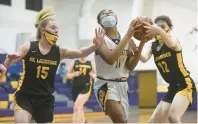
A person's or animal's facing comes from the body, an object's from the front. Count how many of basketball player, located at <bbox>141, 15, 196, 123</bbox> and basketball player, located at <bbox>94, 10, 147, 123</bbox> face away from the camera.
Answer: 0

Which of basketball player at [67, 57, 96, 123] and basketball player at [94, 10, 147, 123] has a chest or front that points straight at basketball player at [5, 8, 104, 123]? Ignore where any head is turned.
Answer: basketball player at [67, 57, 96, 123]

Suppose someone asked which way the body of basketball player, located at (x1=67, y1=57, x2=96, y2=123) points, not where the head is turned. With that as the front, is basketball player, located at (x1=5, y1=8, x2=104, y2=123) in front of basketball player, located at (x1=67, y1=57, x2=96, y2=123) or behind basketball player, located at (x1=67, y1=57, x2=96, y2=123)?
in front

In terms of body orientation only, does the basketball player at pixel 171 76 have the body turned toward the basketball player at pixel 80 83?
no

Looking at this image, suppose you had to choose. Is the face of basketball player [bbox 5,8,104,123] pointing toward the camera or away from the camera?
toward the camera

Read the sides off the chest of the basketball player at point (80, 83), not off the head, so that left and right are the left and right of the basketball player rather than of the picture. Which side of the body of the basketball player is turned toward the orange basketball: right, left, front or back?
front

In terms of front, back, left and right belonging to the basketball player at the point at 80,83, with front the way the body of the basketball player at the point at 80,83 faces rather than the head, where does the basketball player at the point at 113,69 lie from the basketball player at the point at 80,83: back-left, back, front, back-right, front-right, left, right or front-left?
front

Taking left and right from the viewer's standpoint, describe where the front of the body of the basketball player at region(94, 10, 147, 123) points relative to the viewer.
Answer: facing the viewer and to the right of the viewer

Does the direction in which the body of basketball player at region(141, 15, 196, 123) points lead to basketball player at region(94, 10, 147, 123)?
yes

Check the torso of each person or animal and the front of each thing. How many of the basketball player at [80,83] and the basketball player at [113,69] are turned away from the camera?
0

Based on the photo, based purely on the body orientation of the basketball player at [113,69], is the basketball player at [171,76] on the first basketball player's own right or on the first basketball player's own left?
on the first basketball player's own left

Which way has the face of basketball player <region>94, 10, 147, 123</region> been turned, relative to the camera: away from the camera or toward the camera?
toward the camera

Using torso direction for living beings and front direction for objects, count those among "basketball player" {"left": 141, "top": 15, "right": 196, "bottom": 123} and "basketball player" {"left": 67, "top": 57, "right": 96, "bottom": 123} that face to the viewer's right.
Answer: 0

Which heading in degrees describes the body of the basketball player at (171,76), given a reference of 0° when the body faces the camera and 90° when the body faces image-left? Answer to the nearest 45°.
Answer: approximately 45°

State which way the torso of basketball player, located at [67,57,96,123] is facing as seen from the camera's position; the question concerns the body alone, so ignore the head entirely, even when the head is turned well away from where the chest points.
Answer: toward the camera

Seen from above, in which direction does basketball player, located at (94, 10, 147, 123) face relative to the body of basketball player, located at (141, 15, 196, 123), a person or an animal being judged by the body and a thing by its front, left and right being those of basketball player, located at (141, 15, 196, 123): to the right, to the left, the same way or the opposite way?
to the left
